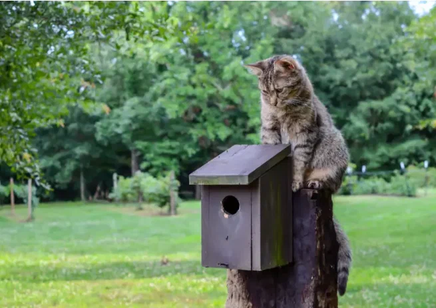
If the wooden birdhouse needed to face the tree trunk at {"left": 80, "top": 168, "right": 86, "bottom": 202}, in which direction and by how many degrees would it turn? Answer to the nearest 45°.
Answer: approximately 135° to its right

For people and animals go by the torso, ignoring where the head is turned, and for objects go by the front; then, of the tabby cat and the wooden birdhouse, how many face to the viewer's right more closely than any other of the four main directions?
0

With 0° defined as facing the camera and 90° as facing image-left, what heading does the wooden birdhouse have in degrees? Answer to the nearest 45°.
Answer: approximately 45°

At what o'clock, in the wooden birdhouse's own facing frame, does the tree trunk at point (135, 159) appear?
The tree trunk is roughly at 4 o'clock from the wooden birdhouse.

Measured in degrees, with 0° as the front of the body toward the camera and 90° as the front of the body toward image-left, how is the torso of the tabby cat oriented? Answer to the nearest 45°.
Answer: approximately 45°

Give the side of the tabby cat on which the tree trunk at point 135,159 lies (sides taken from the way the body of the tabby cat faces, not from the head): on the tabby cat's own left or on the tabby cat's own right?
on the tabby cat's own right

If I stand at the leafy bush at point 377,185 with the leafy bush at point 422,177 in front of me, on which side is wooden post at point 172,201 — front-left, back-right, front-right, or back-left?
back-right

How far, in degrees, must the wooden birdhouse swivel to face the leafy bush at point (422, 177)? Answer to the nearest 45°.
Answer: approximately 135° to its right
